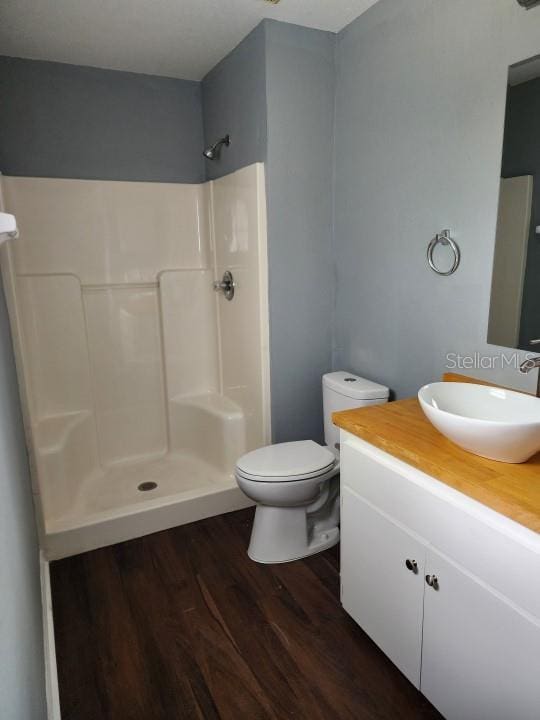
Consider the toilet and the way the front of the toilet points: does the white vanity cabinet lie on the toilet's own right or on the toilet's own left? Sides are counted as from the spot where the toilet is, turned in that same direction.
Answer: on the toilet's own left

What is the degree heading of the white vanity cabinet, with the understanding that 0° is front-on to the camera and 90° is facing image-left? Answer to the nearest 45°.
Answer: approximately 45°

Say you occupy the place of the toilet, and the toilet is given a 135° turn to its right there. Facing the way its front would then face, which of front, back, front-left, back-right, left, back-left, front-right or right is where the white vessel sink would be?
back-right

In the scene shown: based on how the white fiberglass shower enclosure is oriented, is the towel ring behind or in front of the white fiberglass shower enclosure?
in front

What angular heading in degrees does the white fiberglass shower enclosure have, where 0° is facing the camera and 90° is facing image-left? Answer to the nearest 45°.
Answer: approximately 0°

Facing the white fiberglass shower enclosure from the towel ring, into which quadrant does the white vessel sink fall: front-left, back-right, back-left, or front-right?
back-left

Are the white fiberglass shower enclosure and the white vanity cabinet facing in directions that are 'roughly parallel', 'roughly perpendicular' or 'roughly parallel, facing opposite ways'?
roughly perpendicular
